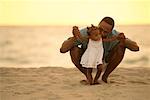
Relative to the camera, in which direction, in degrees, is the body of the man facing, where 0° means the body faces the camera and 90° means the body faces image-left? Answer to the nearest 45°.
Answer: approximately 0°
